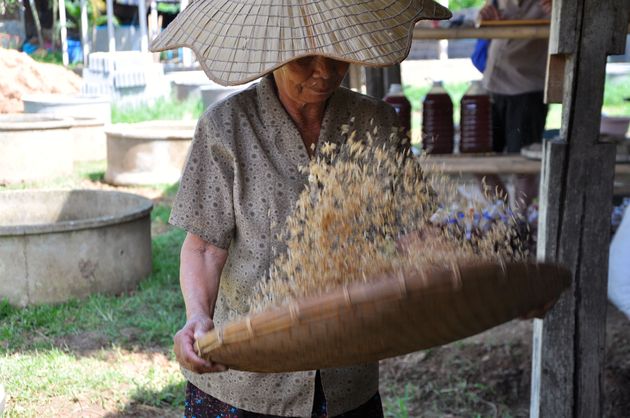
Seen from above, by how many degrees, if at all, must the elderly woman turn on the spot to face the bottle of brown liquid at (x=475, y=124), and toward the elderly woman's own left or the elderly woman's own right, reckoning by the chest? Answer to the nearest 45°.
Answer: approximately 90° to the elderly woman's own left

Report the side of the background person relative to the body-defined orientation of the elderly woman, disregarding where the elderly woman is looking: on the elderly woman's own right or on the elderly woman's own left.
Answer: on the elderly woman's own left

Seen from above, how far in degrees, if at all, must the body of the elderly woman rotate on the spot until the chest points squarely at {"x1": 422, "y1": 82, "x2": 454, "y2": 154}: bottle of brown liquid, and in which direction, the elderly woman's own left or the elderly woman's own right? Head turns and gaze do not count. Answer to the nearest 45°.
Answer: approximately 135° to the elderly woman's own left

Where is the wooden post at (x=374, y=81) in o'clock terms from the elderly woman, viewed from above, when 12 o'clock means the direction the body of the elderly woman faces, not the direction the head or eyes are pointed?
The wooden post is roughly at 8 o'clock from the elderly woman.

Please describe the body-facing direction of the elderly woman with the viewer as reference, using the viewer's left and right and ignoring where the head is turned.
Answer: facing the viewer and to the right of the viewer

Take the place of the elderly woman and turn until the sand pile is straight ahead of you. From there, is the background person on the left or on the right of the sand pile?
right

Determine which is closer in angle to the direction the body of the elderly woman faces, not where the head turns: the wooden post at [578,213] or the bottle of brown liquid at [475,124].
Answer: the wooden post

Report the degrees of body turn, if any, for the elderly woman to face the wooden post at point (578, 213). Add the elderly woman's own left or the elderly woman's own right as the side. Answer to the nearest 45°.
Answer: approximately 90° to the elderly woman's own left

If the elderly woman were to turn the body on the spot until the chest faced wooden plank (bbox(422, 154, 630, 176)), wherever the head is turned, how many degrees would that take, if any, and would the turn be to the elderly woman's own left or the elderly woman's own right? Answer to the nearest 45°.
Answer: approximately 90° to the elderly woman's own left
